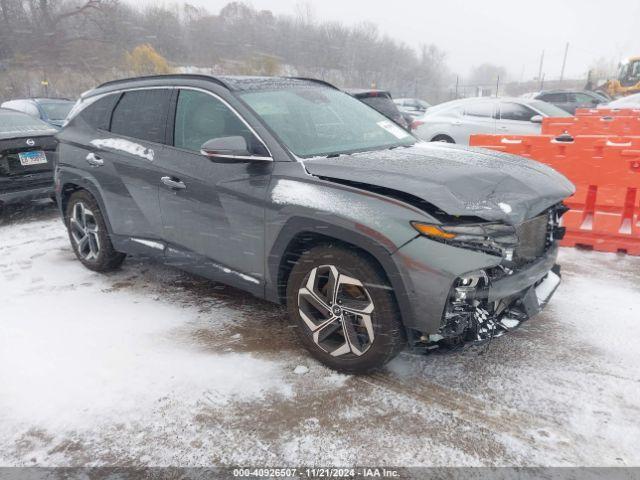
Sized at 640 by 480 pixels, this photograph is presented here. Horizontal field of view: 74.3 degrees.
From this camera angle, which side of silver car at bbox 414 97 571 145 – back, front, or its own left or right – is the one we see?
right

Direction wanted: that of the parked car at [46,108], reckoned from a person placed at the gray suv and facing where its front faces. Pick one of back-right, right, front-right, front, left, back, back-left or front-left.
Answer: back

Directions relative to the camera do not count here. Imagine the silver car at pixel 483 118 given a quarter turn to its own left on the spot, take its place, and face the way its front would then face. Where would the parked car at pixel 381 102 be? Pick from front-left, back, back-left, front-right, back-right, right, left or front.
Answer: back-left

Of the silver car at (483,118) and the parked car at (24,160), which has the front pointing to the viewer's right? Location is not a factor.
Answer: the silver car

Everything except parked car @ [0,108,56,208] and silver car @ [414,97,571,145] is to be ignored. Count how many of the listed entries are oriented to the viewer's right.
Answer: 1

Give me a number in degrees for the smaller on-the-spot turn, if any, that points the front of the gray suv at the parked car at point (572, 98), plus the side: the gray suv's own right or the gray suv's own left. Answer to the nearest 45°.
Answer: approximately 90° to the gray suv's own left

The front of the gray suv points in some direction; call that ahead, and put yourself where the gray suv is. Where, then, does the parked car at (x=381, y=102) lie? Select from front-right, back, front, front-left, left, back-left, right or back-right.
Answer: back-left

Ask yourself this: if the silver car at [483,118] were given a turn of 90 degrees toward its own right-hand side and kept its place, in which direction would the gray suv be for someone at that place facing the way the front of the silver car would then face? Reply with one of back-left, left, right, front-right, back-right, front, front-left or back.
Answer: front

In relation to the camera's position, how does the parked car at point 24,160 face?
facing away from the viewer and to the left of the viewer
